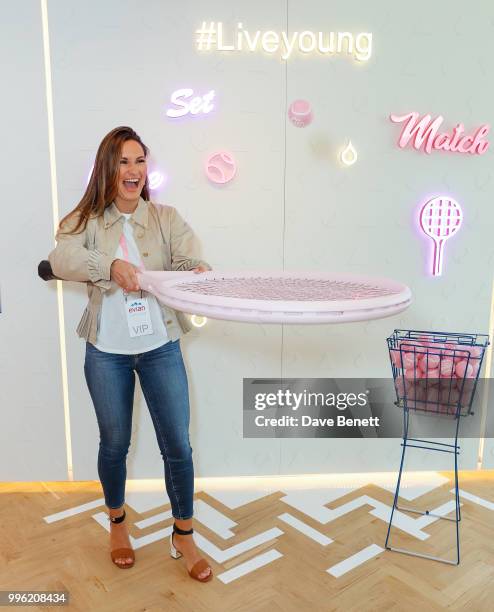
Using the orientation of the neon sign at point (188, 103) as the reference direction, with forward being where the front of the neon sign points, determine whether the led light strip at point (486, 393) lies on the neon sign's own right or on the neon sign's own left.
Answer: on the neon sign's own left

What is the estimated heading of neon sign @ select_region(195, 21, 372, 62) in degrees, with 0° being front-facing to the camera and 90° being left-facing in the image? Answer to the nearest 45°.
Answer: approximately 0°

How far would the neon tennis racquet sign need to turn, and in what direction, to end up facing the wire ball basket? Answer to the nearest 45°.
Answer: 0° — it already faces it

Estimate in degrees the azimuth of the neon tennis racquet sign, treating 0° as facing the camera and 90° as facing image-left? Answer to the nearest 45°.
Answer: approximately 0°
